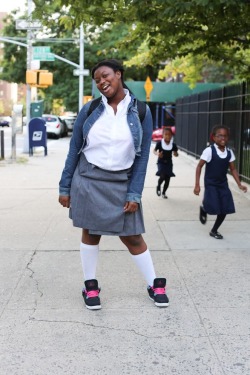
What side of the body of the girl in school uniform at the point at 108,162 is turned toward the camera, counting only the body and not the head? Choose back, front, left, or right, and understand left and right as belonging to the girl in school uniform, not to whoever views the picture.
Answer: front

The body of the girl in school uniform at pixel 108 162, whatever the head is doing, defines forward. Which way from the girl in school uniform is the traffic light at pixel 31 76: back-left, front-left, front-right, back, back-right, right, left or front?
back

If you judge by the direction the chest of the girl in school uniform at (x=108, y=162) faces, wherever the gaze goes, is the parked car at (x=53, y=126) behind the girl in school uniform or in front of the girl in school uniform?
behind

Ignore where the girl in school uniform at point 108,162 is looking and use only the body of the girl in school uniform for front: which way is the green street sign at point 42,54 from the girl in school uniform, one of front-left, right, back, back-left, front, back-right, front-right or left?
back

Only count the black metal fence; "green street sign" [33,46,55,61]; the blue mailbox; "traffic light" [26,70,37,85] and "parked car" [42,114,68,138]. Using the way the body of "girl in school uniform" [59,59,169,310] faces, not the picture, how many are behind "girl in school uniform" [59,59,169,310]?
5

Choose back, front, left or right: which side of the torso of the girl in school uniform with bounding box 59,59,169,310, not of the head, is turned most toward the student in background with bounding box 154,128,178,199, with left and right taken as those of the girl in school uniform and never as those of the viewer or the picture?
back

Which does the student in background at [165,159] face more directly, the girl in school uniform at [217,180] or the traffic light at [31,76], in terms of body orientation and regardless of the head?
the girl in school uniform

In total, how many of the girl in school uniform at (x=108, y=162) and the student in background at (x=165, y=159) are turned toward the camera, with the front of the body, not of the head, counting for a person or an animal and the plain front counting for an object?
2
